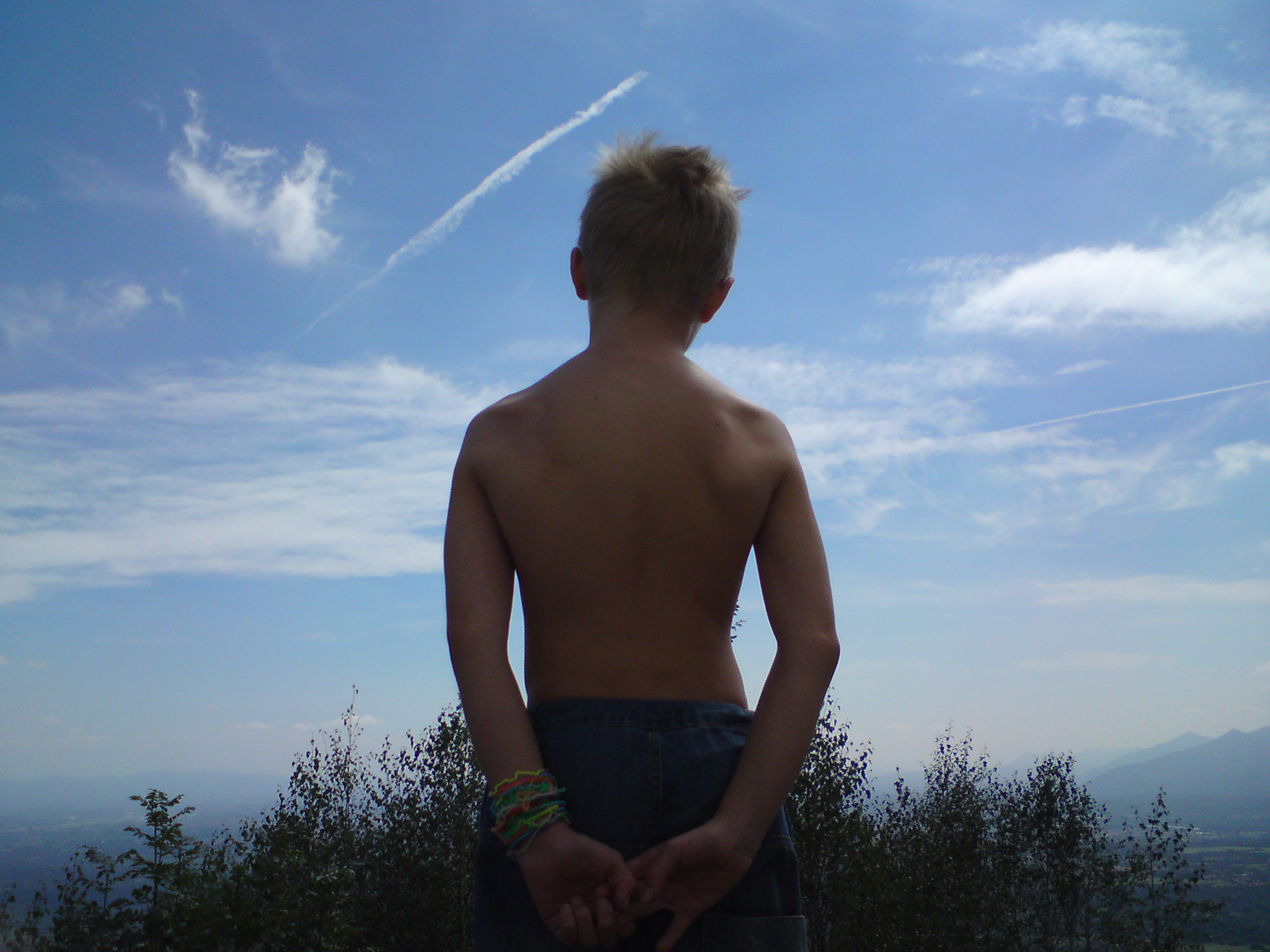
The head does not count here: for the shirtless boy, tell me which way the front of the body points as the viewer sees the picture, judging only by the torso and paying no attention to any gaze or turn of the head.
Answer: away from the camera

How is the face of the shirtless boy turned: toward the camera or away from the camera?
away from the camera
